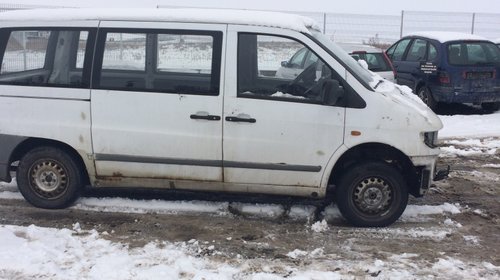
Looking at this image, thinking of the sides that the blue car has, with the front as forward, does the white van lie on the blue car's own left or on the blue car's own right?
on the blue car's own left

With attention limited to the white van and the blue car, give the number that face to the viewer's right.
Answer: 1

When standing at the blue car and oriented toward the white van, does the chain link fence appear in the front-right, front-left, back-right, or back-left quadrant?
back-right

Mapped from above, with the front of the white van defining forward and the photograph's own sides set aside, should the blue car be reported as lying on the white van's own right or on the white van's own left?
on the white van's own left

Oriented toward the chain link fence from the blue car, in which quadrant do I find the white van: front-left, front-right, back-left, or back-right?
back-left

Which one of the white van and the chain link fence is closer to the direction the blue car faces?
the chain link fence

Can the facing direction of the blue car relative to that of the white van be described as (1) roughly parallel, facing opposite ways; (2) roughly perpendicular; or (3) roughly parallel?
roughly perpendicular

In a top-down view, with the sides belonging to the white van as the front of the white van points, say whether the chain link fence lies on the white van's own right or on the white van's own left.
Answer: on the white van's own left

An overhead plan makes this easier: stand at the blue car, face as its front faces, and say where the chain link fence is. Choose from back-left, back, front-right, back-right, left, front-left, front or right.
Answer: front-right

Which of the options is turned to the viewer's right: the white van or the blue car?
the white van

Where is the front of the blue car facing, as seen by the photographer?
facing away from the viewer and to the left of the viewer

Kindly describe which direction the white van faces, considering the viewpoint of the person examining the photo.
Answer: facing to the right of the viewer
